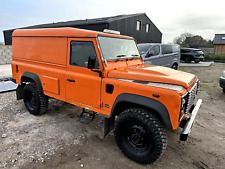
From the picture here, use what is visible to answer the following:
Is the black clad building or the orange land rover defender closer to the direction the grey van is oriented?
the orange land rover defender

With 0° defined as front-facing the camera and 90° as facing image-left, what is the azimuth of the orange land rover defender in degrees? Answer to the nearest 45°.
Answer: approximately 315°

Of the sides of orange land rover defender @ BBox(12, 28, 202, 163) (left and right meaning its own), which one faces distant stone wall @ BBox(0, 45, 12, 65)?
back

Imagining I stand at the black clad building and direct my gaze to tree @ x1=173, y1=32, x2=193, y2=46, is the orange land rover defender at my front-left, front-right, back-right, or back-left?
back-right

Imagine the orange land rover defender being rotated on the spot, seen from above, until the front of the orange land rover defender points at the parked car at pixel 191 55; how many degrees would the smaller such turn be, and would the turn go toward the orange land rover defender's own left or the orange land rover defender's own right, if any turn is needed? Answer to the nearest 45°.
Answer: approximately 90° to the orange land rover defender's own left

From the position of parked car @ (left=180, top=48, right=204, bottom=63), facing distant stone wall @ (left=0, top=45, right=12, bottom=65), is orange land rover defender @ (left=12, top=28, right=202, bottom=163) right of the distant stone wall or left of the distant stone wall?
left
